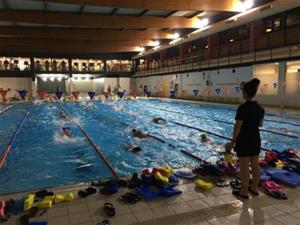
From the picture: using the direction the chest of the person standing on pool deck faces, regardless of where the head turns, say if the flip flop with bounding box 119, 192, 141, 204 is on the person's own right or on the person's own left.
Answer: on the person's own left

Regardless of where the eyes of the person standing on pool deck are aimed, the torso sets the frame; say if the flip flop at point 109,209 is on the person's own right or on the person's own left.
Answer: on the person's own left

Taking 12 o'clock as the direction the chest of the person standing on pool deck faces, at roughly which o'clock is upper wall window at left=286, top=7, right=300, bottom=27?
The upper wall window is roughly at 2 o'clock from the person standing on pool deck.

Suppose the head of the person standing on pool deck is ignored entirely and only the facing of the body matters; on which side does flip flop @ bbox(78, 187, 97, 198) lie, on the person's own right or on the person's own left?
on the person's own left

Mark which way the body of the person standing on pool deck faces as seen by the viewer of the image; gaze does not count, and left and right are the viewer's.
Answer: facing away from the viewer and to the left of the viewer
